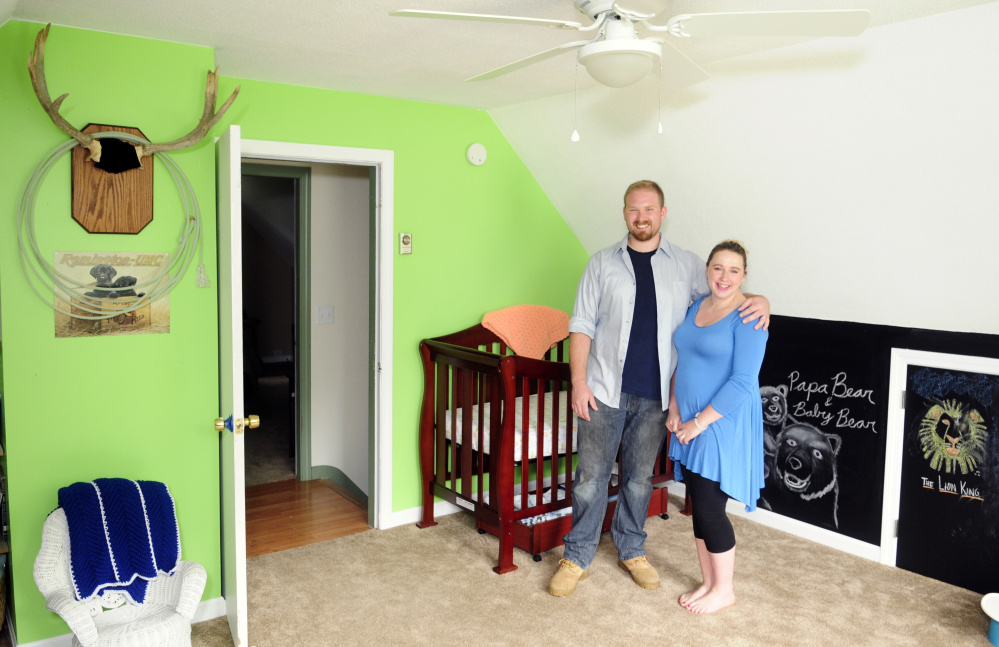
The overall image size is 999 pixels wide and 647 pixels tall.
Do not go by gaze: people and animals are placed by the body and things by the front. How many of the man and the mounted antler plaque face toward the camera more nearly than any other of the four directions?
2

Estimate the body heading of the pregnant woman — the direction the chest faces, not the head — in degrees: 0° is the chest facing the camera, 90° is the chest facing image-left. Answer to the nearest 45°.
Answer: approximately 45°

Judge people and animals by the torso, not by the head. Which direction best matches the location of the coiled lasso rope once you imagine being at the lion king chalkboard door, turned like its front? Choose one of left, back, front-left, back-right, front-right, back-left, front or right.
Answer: front

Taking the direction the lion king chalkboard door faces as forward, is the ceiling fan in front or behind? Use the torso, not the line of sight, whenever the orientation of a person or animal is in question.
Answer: in front

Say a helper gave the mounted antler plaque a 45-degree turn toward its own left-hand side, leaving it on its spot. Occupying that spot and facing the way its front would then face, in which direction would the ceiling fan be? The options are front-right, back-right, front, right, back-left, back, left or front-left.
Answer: front

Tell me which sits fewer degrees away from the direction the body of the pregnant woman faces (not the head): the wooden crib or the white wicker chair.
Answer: the white wicker chair

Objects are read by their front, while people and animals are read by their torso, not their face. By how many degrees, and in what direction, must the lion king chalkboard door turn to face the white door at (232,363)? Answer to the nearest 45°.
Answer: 0° — it already faces it

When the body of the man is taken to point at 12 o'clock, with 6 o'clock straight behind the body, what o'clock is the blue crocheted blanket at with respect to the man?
The blue crocheted blanket is roughly at 2 o'clock from the man.

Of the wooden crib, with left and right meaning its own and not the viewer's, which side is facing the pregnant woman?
front

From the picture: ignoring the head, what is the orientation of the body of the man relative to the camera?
toward the camera

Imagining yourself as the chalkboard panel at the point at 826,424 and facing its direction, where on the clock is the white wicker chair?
The white wicker chair is roughly at 12 o'clock from the chalkboard panel.

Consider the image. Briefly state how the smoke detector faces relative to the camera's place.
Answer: facing the viewer and to the right of the viewer

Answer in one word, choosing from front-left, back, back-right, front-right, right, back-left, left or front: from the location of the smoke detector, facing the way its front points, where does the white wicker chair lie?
right
